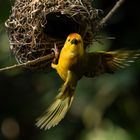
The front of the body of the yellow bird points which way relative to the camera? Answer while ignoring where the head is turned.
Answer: toward the camera
